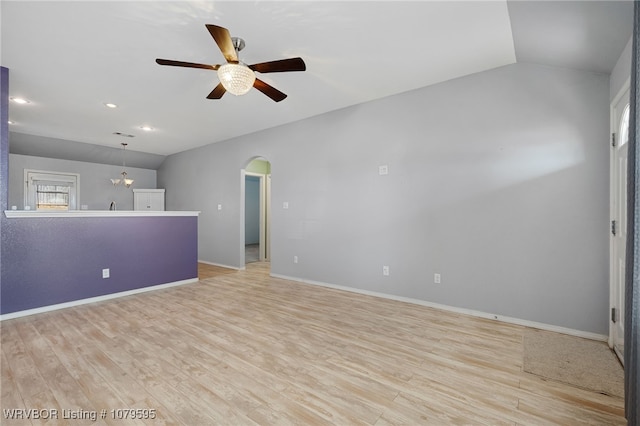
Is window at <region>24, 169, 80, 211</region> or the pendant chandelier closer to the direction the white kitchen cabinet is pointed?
the pendant chandelier

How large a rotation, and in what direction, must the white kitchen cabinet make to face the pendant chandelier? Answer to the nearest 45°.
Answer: approximately 45° to its right

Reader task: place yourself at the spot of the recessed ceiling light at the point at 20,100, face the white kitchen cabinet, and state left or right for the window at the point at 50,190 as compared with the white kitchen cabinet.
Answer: left

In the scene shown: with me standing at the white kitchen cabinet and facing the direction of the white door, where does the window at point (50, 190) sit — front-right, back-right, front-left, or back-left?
back-right

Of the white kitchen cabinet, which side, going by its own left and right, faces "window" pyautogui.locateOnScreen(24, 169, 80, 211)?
right

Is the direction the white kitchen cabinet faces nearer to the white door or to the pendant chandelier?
the white door

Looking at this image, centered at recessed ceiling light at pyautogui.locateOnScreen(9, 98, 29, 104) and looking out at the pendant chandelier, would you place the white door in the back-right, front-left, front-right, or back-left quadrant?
back-right

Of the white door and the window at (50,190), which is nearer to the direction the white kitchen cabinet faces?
the white door

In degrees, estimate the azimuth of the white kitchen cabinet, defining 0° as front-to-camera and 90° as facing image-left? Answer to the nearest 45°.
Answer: approximately 0°

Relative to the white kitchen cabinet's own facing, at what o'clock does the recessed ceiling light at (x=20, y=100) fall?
The recessed ceiling light is roughly at 1 o'clock from the white kitchen cabinet.
